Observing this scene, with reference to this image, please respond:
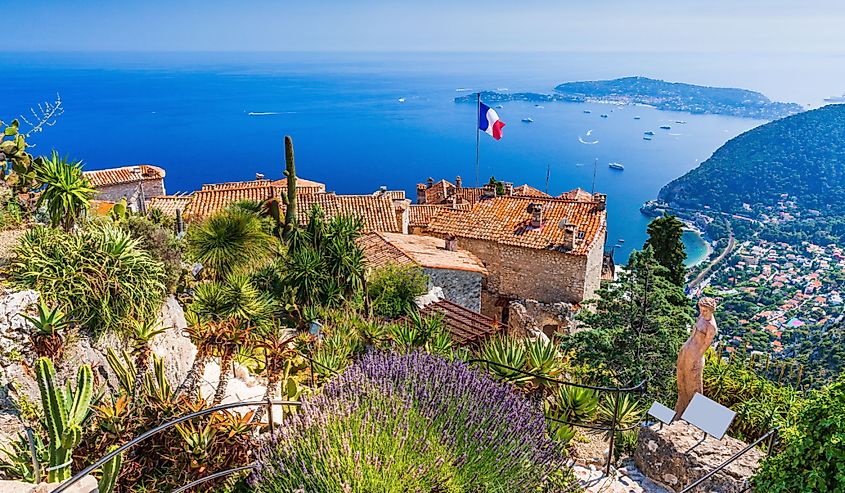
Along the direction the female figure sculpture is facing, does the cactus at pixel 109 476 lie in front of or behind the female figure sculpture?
in front

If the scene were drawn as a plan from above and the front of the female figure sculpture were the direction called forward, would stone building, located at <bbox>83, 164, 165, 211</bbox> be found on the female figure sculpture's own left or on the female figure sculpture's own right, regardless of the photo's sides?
on the female figure sculpture's own right

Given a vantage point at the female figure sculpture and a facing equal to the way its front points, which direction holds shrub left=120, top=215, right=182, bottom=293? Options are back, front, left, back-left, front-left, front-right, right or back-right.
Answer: front-right

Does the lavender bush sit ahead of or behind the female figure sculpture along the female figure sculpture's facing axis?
ahead

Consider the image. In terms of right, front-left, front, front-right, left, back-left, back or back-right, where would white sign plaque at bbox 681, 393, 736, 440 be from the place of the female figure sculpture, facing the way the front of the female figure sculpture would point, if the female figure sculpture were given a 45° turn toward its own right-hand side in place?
left

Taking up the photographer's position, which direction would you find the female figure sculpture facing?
facing the viewer and to the left of the viewer

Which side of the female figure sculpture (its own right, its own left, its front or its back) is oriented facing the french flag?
right

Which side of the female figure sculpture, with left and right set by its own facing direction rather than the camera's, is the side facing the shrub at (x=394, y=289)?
right

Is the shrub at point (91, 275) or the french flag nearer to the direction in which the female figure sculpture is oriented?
the shrub

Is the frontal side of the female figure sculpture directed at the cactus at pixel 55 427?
yes

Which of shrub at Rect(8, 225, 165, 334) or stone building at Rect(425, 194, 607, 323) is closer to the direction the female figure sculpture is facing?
the shrub
